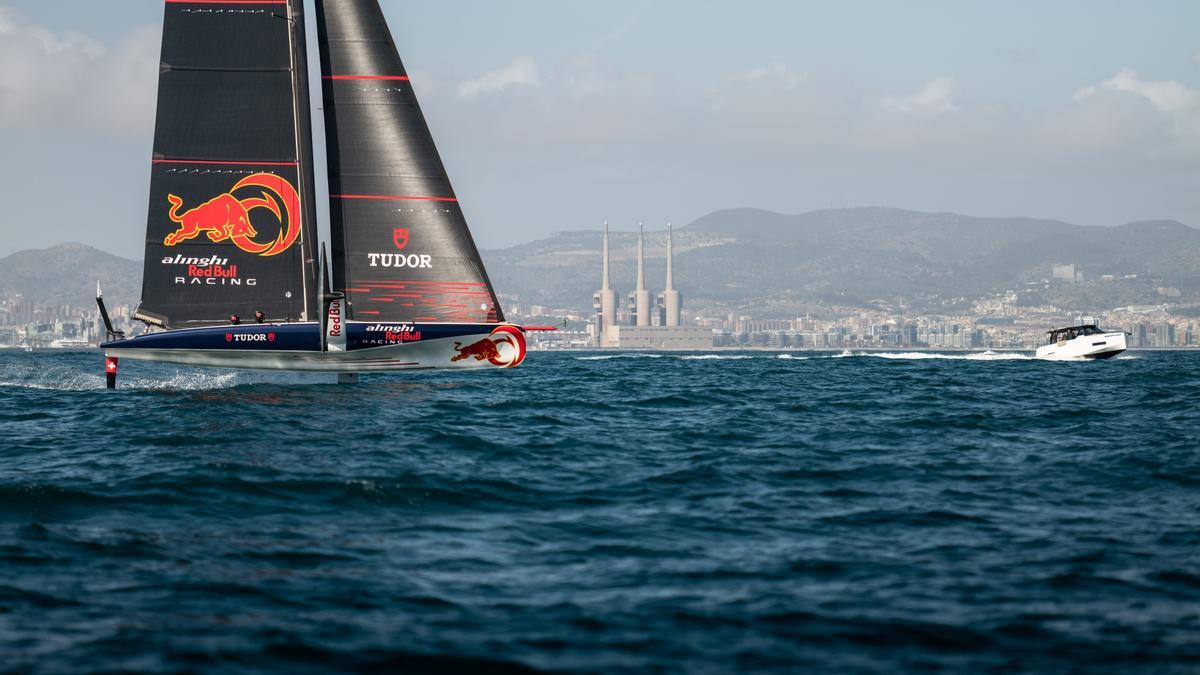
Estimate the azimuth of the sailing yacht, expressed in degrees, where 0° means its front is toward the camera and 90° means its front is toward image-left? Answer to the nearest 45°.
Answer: approximately 270°
